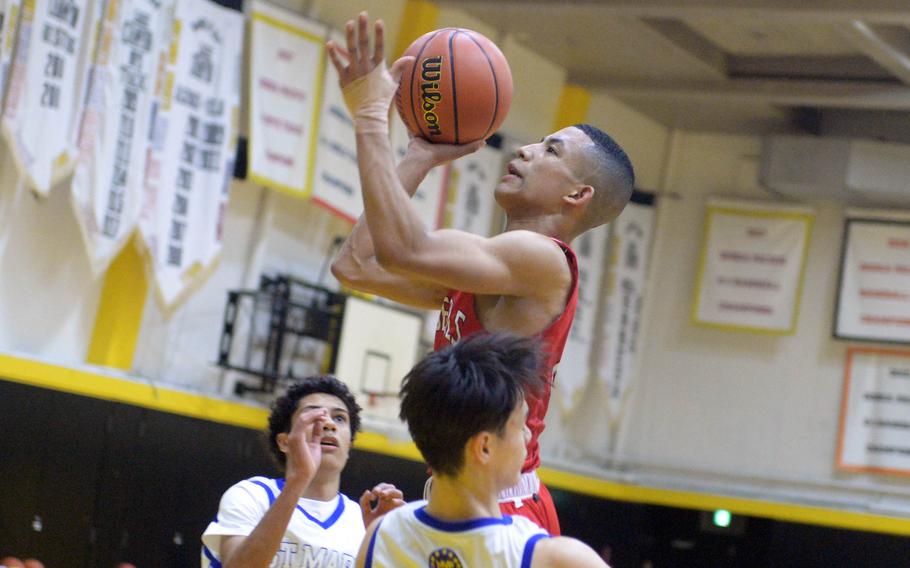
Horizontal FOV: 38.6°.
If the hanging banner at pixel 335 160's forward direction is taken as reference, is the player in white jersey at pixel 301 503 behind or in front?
in front

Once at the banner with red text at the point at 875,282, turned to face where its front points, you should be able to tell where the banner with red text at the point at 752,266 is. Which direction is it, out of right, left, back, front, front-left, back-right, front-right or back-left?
right

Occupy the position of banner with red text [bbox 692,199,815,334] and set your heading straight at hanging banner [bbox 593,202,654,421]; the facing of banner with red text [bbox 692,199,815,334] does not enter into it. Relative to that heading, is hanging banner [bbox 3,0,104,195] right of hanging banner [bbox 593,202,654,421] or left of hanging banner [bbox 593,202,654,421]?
left

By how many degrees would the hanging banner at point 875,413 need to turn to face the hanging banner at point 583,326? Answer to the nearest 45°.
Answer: approximately 90° to its right

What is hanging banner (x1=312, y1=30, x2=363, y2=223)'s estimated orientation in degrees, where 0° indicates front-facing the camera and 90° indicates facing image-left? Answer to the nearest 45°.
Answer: approximately 315°

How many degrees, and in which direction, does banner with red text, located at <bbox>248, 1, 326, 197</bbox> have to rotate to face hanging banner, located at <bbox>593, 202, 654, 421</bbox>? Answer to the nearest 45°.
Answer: approximately 90° to its left

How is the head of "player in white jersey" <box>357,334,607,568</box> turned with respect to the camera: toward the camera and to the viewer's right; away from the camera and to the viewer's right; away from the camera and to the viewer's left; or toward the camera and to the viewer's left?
away from the camera and to the viewer's right

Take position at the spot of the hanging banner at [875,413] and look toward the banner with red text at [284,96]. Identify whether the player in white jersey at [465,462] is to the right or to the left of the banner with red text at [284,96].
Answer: left

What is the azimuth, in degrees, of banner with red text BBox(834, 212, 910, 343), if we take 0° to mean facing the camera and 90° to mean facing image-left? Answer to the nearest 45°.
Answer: approximately 0°

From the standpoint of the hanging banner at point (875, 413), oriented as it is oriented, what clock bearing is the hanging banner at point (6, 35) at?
the hanging banner at point (6, 35) is roughly at 1 o'clock from the hanging banner at point (875, 413).

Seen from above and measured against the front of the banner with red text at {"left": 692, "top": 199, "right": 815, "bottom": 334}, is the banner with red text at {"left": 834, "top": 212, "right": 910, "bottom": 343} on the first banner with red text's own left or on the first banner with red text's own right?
on the first banner with red text's own left

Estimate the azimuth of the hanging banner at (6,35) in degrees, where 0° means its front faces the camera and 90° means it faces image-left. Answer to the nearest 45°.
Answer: approximately 315°

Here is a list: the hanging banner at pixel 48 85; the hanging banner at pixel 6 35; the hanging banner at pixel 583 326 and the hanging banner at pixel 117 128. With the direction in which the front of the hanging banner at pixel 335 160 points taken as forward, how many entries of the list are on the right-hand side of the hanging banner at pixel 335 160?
3

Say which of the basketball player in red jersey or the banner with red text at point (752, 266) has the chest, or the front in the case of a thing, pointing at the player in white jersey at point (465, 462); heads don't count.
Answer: the banner with red text

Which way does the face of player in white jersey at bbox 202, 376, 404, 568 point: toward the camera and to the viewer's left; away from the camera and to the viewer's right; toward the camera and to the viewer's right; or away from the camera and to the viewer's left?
toward the camera and to the viewer's right
